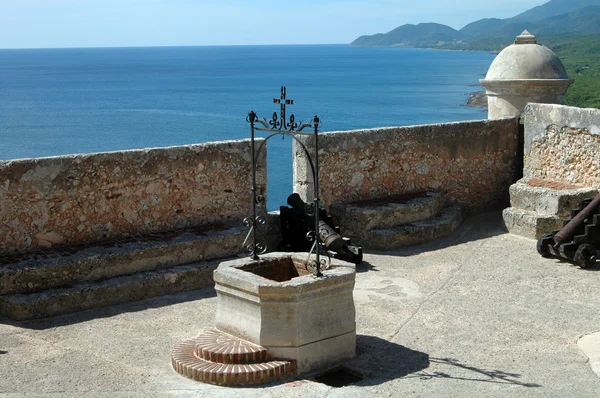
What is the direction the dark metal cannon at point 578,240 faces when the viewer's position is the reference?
facing away from the viewer and to the right of the viewer

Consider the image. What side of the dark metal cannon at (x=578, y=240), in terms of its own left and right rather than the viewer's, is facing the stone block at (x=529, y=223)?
left

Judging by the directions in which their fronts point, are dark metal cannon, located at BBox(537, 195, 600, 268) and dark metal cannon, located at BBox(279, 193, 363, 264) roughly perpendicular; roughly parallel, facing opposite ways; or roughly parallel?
roughly perpendicular

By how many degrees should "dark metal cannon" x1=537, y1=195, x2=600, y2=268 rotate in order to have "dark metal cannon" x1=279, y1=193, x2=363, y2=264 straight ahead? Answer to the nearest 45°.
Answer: approximately 135° to its left

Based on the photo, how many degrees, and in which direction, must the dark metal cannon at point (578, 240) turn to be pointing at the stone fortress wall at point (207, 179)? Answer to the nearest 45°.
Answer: approximately 135° to its left

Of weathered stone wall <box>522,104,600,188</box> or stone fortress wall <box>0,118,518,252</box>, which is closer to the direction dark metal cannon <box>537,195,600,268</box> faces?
the weathered stone wall
